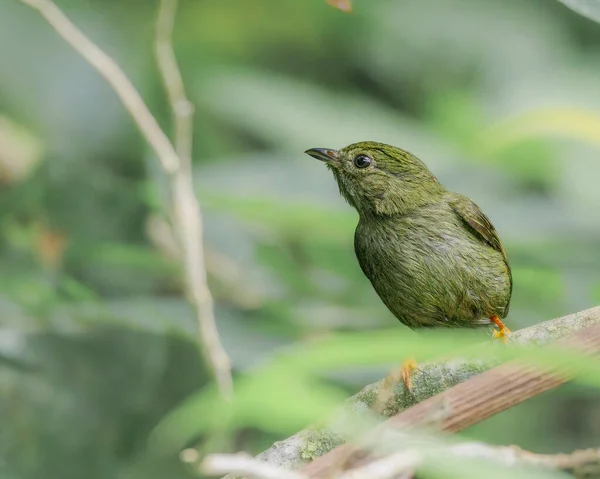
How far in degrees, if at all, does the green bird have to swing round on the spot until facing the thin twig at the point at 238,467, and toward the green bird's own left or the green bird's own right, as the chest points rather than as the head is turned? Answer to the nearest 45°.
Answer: approximately 45° to the green bird's own left

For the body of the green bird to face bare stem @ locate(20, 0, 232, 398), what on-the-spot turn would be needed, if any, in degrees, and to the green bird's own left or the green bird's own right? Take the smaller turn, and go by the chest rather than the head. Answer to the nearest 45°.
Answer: approximately 45° to the green bird's own right

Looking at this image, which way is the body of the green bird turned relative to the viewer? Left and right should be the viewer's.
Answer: facing the viewer and to the left of the viewer

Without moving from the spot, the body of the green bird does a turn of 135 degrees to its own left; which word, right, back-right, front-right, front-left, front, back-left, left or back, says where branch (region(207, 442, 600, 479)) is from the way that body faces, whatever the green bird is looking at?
right
